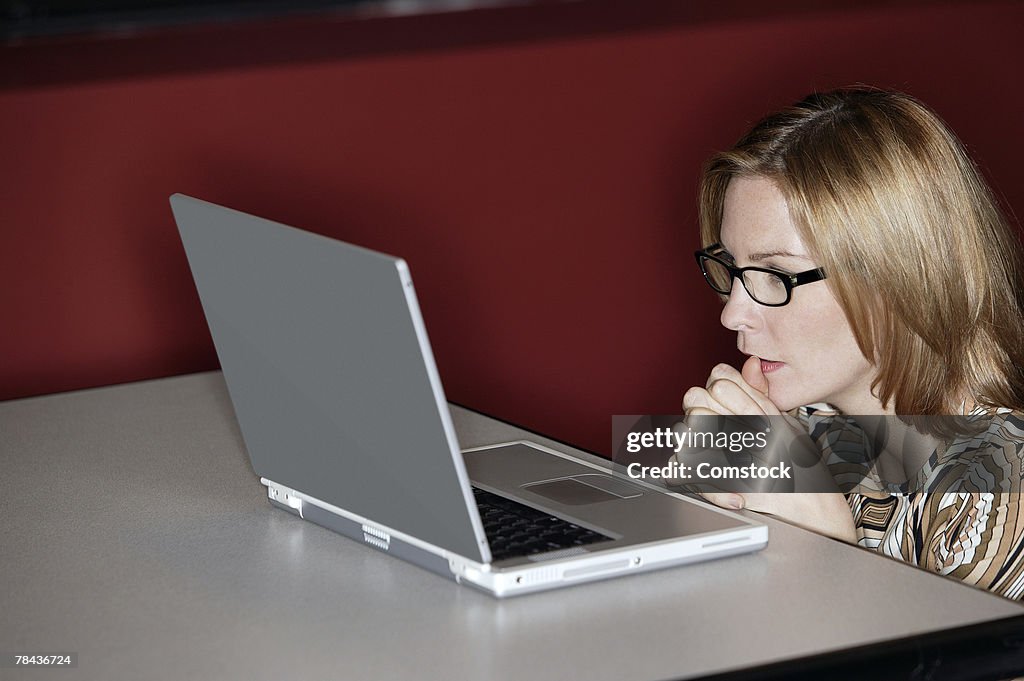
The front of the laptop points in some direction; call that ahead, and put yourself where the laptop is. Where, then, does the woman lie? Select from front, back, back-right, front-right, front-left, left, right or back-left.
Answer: front

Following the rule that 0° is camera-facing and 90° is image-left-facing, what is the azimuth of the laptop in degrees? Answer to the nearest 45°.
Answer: approximately 225°

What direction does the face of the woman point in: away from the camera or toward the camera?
toward the camera
